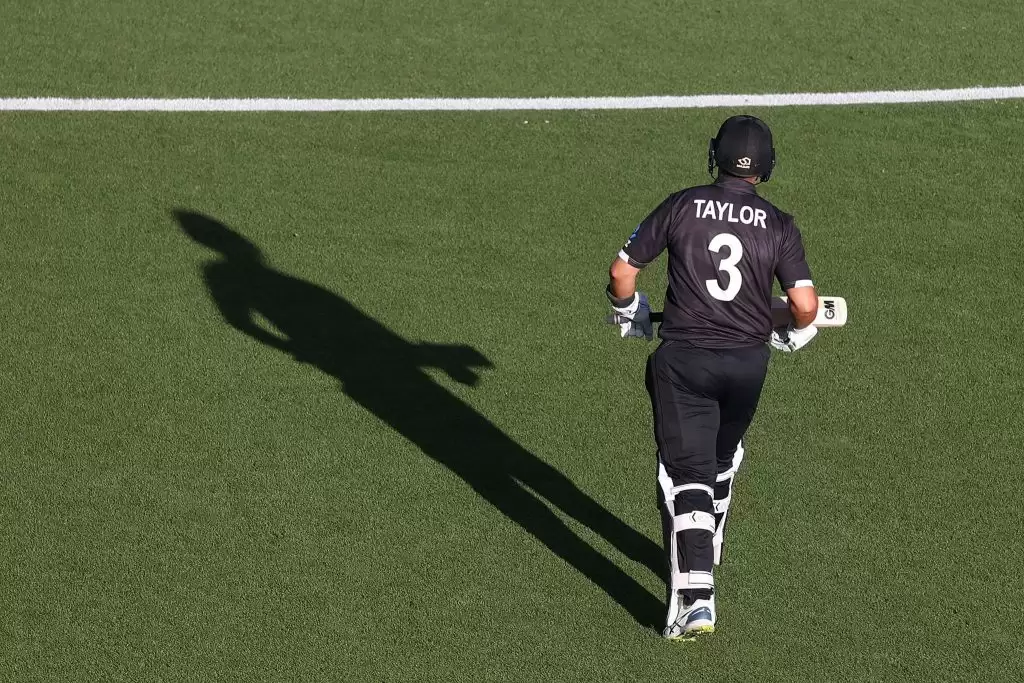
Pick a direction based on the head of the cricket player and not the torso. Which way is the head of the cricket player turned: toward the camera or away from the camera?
away from the camera

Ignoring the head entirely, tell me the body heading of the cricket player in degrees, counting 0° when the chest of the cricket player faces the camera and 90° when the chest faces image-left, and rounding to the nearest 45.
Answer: approximately 180°
